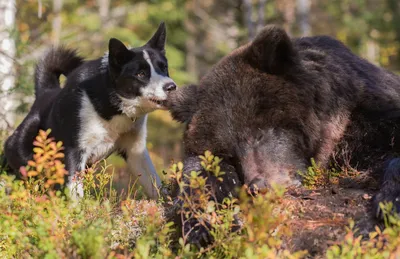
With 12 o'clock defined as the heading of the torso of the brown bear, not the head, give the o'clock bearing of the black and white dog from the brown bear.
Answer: The black and white dog is roughly at 3 o'clock from the brown bear.

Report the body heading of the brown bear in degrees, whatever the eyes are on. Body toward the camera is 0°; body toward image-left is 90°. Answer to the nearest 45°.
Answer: approximately 45°

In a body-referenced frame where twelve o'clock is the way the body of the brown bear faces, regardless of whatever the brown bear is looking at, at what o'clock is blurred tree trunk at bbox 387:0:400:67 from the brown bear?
The blurred tree trunk is roughly at 5 o'clock from the brown bear.

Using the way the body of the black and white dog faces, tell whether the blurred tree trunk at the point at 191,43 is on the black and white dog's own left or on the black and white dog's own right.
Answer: on the black and white dog's own left

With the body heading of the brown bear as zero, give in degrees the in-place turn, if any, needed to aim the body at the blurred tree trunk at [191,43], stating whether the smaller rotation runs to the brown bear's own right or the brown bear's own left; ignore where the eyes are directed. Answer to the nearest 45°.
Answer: approximately 135° to the brown bear's own right

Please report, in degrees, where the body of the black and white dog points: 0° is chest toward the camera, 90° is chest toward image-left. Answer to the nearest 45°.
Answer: approximately 315°

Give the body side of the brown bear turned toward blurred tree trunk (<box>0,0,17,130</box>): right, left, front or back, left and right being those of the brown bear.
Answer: right

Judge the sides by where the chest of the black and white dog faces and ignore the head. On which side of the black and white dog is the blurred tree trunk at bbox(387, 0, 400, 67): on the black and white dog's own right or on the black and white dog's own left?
on the black and white dog's own left

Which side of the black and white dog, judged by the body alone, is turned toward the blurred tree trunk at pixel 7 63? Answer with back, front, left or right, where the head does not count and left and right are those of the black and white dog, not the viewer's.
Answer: back

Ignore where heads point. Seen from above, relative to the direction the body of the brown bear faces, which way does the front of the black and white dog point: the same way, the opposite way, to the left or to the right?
to the left

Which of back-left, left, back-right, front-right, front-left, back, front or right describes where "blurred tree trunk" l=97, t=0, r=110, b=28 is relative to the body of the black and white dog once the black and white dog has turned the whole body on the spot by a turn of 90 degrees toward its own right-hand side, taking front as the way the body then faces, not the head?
back-right

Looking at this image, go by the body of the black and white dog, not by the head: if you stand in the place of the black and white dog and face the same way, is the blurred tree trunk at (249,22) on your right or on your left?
on your left
